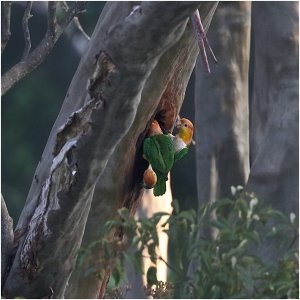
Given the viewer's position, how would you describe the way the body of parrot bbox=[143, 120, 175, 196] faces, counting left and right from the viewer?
facing away from the viewer

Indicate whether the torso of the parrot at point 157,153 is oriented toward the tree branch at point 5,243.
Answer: no

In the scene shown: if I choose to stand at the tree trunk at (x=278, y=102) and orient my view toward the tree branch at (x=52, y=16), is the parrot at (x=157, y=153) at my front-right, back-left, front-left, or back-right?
front-left

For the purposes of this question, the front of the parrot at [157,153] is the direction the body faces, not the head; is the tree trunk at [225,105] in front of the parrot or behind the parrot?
in front

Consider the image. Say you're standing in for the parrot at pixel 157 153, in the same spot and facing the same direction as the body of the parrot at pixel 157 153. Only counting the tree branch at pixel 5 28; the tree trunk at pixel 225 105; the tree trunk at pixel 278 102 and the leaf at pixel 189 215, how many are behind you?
1

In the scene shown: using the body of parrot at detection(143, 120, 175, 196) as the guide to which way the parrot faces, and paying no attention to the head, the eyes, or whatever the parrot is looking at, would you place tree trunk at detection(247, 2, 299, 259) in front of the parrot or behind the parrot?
in front
